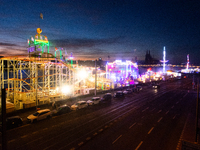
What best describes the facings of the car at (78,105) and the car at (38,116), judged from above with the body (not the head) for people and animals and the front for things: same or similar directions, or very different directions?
same or similar directions
